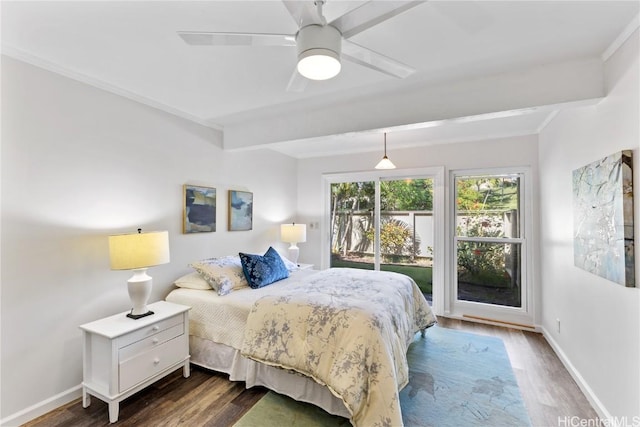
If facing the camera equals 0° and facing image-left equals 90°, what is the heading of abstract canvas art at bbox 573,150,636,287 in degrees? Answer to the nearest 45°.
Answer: approximately 45°

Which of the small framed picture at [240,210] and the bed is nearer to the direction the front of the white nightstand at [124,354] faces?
the bed

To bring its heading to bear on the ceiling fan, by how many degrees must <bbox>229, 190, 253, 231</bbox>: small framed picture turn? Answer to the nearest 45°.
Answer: approximately 45° to its right

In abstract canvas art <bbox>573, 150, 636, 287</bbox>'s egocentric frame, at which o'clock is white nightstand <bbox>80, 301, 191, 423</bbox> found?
The white nightstand is roughly at 12 o'clock from the abstract canvas art.

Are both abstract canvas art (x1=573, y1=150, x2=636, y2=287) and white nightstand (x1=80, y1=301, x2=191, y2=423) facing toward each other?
yes

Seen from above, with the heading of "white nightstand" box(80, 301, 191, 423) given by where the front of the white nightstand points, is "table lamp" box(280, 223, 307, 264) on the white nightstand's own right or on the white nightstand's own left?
on the white nightstand's own left

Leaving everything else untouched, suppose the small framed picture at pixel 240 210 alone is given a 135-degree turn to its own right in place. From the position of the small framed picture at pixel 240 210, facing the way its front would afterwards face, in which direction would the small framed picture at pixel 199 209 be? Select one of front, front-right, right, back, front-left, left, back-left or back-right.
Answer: front-left

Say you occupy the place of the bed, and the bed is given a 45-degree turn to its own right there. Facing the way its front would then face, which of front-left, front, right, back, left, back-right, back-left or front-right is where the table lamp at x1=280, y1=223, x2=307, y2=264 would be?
back

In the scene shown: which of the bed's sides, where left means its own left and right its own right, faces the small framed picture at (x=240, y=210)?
back

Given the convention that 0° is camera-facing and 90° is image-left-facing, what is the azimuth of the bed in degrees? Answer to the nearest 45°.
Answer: approximately 315°

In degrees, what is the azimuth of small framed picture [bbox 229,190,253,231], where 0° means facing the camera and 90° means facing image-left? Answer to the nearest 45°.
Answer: approximately 315°
